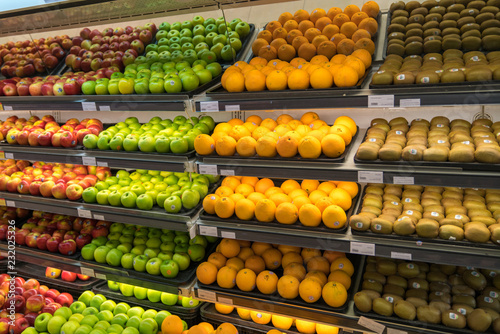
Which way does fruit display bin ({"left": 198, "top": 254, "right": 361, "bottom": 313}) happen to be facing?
toward the camera

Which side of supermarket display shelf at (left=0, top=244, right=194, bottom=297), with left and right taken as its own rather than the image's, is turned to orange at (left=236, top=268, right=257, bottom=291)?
left

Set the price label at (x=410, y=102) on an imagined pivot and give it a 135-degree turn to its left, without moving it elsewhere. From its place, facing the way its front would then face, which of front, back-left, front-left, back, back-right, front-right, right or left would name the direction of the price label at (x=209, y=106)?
back-left

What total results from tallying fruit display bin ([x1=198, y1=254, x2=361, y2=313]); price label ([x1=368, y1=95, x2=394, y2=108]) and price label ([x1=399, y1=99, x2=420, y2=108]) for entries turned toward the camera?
3

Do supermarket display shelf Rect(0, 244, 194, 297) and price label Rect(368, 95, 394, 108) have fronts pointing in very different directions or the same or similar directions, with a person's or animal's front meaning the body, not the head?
same or similar directions

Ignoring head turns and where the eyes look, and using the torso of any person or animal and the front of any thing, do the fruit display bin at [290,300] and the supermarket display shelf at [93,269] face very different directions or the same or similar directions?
same or similar directions

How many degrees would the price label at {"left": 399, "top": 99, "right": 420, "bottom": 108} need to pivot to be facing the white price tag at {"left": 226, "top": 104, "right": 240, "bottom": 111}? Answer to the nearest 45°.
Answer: approximately 90° to its right

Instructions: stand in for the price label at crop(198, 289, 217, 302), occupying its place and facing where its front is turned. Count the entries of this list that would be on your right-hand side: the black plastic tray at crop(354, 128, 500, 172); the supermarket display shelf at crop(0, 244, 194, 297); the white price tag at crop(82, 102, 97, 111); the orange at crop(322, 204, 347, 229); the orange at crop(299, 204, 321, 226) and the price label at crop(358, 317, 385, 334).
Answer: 2

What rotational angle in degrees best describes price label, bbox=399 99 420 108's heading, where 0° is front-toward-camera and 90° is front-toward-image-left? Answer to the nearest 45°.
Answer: approximately 0°

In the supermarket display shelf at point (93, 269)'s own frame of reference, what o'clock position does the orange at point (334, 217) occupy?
The orange is roughly at 9 o'clock from the supermarket display shelf.

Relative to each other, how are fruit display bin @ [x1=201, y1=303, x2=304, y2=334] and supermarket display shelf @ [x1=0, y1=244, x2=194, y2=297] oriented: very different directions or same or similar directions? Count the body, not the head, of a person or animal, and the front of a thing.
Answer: same or similar directions

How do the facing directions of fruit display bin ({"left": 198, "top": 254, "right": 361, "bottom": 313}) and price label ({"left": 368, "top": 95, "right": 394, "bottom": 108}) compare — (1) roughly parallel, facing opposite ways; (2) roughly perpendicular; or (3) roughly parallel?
roughly parallel

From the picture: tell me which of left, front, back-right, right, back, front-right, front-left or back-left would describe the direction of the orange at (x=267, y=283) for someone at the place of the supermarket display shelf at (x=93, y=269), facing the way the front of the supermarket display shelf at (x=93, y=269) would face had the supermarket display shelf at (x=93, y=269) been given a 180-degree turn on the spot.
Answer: right

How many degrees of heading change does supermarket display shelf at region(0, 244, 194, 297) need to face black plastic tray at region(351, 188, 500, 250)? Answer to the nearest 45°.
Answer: approximately 90° to its left

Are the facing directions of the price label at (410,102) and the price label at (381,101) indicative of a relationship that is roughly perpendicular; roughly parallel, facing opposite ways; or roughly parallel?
roughly parallel
